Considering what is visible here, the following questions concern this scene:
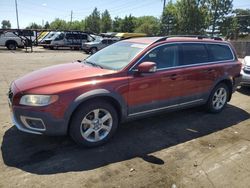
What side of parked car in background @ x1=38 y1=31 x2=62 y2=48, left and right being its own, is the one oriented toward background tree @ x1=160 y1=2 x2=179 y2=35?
back

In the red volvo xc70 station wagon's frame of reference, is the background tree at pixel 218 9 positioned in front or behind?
behind

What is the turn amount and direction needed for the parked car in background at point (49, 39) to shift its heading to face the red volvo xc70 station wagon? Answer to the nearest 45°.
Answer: approximately 45° to its left

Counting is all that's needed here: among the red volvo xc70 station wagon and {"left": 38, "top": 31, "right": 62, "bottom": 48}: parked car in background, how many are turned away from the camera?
0

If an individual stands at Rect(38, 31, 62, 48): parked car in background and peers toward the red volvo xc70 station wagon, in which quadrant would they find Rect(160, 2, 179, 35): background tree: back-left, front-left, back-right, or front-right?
back-left

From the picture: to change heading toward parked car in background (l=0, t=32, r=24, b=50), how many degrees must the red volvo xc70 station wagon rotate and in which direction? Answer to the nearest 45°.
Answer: approximately 90° to its right

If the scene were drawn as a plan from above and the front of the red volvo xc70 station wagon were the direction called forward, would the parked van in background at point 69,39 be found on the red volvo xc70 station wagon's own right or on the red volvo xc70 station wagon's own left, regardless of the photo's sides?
on the red volvo xc70 station wagon's own right

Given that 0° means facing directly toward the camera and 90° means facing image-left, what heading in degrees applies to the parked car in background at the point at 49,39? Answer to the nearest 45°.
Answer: approximately 45°

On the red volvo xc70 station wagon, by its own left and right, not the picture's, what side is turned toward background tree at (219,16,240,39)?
back

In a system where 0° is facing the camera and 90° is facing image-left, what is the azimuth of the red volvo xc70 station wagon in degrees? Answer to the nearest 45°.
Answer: approximately 45°

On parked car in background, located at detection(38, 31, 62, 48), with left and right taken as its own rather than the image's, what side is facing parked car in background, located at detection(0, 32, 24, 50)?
front
